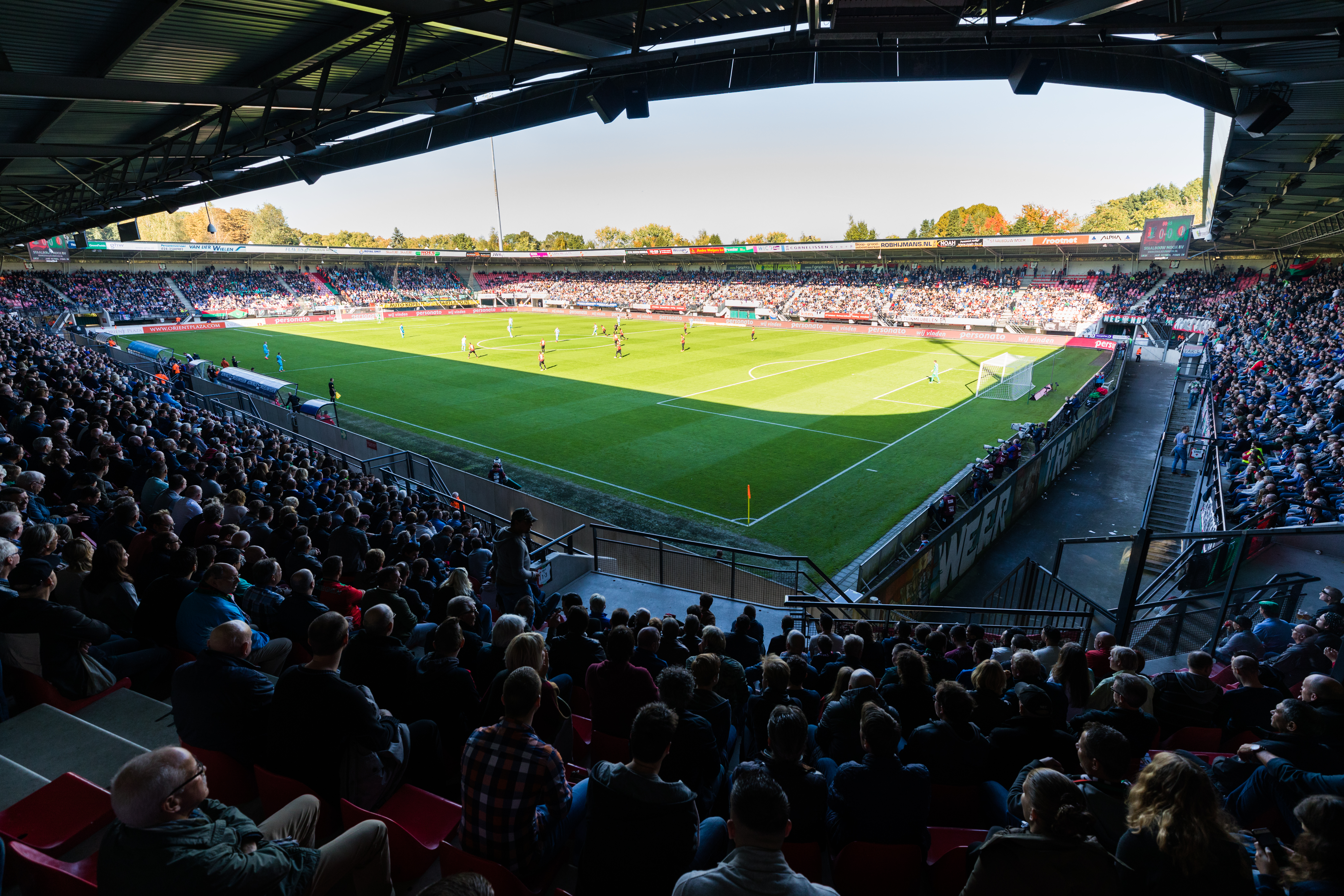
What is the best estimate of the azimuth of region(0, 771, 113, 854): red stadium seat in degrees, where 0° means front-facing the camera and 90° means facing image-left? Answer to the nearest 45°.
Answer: approximately 225°

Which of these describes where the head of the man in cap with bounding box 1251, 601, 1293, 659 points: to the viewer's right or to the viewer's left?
to the viewer's left

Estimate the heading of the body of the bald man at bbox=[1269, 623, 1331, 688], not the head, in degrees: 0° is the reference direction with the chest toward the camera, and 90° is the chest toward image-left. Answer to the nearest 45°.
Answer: approximately 135°

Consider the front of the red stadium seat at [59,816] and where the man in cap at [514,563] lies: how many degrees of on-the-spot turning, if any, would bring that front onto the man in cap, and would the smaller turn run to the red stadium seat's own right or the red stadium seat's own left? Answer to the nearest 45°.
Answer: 0° — it already faces them

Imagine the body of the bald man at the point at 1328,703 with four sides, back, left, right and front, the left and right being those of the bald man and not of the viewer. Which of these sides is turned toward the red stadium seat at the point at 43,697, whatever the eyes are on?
left

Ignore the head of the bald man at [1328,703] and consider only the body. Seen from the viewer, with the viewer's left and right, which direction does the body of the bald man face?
facing away from the viewer and to the left of the viewer

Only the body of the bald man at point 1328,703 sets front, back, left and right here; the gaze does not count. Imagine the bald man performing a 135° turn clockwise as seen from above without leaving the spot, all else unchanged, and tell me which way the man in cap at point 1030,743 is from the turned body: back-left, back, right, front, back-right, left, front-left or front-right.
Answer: back-right

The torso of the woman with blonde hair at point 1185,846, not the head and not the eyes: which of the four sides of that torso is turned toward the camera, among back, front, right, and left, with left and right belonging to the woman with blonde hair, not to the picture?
back

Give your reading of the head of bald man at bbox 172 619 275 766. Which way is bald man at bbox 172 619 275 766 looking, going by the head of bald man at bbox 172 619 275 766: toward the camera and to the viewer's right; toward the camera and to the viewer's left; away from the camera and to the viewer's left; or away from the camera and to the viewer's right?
away from the camera and to the viewer's right

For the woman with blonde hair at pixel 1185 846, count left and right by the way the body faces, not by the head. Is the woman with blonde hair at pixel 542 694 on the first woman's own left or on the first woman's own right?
on the first woman's own left

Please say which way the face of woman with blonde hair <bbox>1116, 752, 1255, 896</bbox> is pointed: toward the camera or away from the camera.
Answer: away from the camera

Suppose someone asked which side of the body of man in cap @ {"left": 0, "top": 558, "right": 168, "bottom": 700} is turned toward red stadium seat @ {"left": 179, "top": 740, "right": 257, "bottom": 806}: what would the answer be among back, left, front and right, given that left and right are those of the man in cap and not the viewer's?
right

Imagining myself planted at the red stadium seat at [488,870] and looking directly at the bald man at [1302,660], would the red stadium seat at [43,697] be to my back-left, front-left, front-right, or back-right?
back-left

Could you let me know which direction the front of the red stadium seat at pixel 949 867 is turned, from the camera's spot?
facing away from the viewer
